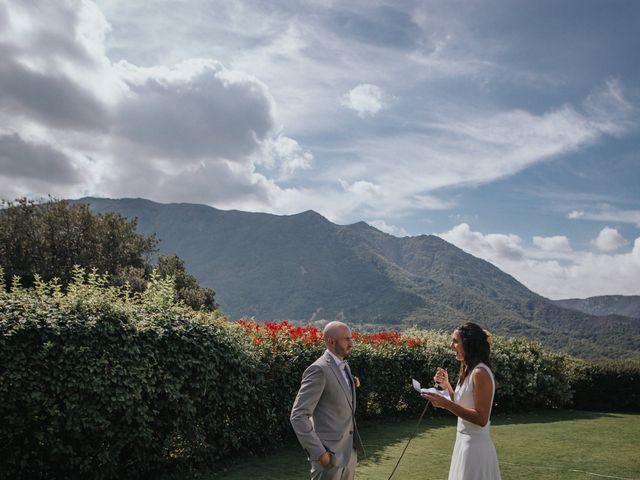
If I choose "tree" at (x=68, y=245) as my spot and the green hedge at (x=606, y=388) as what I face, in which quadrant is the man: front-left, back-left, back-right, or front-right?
front-right

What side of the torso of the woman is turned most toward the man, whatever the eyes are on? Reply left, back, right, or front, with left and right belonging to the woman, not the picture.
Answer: front

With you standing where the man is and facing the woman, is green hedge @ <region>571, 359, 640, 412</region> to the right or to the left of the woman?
left

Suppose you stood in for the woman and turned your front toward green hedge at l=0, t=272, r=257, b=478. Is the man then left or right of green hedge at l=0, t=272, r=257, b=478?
left

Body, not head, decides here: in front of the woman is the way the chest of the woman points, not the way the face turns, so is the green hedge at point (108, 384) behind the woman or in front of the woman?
in front

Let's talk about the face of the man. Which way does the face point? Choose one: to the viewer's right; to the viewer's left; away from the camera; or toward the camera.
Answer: to the viewer's right

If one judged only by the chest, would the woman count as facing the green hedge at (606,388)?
no

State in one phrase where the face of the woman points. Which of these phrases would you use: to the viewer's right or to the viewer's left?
to the viewer's left

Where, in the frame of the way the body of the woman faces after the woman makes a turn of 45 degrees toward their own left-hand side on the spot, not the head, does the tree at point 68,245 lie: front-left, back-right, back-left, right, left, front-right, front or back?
right

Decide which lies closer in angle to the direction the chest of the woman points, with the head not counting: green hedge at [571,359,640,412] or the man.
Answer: the man

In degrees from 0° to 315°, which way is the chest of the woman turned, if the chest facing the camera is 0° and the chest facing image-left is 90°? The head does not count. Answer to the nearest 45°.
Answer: approximately 90°
